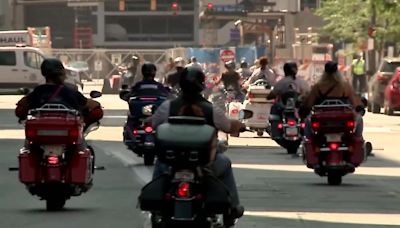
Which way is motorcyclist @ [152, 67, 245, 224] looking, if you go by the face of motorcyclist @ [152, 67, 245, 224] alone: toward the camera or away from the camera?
away from the camera

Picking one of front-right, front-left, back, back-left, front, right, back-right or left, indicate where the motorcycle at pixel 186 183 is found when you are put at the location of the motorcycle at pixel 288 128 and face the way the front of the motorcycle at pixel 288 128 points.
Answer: back

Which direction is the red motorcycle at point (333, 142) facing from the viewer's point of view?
away from the camera

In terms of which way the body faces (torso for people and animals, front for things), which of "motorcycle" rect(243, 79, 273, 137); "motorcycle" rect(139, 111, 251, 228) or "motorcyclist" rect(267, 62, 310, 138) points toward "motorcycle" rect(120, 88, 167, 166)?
"motorcycle" rect(139, 111, 251, 228)

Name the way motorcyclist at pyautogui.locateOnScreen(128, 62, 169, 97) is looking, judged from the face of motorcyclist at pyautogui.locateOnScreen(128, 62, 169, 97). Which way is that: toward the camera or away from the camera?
away from the camera

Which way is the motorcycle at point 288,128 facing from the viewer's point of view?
away from the camera

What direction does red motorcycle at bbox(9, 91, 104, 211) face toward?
away from the camera

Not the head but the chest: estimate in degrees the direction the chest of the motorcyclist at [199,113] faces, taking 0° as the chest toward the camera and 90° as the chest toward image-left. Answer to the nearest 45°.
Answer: approximately 180°

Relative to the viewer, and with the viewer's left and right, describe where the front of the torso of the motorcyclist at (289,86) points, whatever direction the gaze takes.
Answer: facing away from the viewer

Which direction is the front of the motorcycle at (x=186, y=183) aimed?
away from the camera

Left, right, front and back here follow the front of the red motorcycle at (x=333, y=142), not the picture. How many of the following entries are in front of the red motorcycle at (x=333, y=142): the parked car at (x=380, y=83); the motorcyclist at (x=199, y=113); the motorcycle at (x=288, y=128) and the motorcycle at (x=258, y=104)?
3

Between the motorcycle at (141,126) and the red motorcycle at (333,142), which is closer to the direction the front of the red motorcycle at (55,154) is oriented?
the motorcycle

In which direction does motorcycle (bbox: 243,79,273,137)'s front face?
away from the camera

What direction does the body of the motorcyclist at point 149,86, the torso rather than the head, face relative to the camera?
away from the camera
